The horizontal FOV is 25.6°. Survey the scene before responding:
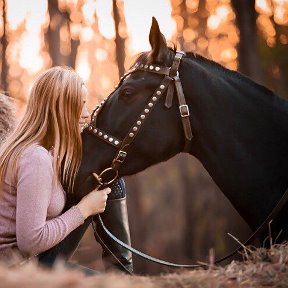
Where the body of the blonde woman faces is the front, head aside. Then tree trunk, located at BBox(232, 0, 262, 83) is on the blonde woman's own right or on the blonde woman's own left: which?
on the blonde woman's own left

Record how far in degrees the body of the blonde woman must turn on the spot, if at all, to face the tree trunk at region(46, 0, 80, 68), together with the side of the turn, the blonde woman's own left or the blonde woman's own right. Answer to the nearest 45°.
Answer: approximately 90° to the blonde woman's own left

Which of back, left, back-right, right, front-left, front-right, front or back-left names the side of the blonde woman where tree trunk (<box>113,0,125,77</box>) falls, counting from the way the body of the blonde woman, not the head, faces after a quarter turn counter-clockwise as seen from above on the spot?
front

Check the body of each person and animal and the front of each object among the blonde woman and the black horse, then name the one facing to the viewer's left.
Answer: the black horse

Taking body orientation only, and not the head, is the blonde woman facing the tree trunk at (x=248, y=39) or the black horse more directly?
the black horse

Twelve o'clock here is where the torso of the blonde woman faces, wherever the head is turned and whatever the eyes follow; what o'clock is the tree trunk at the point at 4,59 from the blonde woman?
The tree trunk is roughly at 9 o'clock from the blonde woman.

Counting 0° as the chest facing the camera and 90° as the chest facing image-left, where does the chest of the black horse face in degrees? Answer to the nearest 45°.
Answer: approximately 90°

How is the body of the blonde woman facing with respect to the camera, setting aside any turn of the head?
to the viewer's right

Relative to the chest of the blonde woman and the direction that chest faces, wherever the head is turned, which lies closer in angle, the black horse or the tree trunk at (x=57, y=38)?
the black horse

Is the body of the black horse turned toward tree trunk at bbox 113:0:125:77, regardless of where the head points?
no

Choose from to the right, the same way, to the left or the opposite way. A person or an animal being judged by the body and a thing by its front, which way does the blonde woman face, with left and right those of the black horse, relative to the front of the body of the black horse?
the opposite way

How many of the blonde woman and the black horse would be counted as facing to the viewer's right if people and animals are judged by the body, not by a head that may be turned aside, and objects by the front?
1
